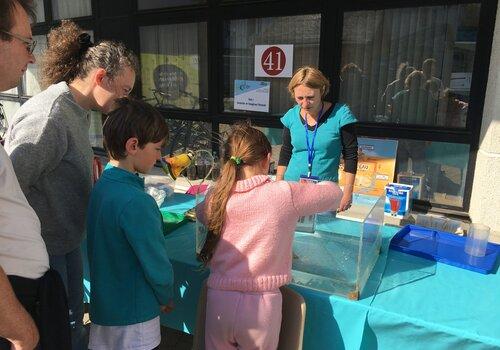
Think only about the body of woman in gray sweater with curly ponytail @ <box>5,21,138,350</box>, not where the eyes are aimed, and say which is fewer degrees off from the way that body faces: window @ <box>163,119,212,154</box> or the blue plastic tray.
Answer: the blue plastic tray

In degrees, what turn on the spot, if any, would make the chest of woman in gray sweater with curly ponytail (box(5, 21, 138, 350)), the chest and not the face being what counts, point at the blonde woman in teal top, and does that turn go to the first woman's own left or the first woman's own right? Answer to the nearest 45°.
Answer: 0° — they already face them

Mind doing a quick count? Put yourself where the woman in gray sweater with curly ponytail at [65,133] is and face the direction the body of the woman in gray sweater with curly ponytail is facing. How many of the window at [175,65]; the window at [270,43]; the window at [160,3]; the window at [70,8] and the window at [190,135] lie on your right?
0

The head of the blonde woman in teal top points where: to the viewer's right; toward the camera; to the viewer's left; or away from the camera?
toward the camera

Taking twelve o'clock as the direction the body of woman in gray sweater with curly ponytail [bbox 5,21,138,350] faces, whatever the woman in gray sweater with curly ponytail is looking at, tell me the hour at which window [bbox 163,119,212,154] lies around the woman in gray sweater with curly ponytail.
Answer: The window is roughly at 10 o'clock from the woman in gray sweater with curly ponytail.

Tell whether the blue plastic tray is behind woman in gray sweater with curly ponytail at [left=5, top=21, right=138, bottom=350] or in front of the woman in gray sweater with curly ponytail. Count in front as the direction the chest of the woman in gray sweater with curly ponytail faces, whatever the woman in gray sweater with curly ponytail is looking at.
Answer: in front

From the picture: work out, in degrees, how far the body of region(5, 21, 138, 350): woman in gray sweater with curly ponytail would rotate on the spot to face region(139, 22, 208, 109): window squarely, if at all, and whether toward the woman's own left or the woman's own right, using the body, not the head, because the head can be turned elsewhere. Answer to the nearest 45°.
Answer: approximately 90° to the woman's own left

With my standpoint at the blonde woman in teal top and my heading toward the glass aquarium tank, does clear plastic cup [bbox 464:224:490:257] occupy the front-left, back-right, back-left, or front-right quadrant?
front-left

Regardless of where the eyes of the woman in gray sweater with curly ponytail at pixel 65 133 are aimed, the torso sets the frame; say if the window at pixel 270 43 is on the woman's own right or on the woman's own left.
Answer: on the woman's own left

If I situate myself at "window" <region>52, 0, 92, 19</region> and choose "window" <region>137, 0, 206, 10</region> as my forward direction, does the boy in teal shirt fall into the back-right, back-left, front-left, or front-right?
front-right

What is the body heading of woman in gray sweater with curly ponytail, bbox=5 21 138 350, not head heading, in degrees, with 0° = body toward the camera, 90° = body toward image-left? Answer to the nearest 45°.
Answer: approximately 270°

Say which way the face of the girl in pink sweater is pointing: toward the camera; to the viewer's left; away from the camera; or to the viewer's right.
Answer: away from the camera

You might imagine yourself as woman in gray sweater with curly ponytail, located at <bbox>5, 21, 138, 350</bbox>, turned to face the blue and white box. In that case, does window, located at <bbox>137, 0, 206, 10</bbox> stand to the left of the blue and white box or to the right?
left

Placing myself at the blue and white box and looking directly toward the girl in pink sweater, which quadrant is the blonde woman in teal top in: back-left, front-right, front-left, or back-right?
front-right

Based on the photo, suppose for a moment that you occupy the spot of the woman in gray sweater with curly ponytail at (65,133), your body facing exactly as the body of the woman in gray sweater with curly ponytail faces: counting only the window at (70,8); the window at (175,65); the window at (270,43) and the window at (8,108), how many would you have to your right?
0

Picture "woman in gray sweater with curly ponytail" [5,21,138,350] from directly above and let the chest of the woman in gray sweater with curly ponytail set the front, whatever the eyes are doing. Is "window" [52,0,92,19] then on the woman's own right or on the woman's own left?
on the woman's own left

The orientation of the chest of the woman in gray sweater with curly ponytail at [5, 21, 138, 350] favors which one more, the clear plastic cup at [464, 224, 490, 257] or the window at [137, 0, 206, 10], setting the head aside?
the clear plastic cup
